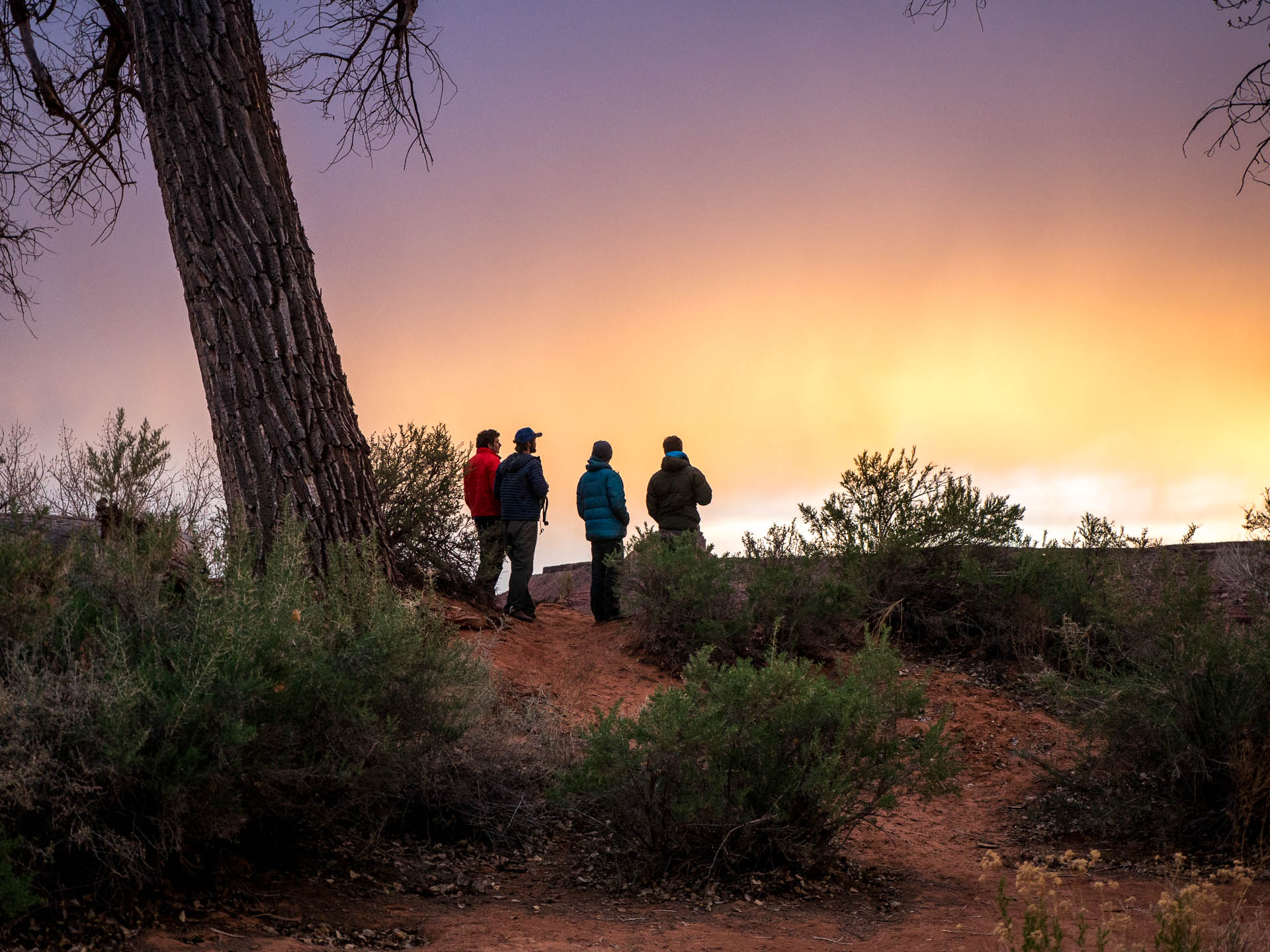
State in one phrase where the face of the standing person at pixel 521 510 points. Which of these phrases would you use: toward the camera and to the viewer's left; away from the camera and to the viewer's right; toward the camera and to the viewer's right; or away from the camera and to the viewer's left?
away from the camera and to the viewer's right

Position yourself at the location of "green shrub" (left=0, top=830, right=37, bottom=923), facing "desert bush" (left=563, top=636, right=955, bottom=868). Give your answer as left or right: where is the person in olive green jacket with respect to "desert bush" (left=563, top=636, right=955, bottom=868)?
left

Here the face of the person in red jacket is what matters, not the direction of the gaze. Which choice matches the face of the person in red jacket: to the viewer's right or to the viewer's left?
to the viewer's right

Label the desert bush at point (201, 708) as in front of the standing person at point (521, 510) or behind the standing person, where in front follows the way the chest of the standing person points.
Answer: behind

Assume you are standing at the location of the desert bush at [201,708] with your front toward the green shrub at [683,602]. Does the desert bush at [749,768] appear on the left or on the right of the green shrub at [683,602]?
right

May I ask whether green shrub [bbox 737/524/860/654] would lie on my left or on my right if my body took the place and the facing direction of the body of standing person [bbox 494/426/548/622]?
on my right

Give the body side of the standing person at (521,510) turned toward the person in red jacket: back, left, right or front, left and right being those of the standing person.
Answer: left

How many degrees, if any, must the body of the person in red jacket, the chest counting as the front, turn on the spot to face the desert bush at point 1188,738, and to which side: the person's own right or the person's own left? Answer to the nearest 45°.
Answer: approximately 90° to the person's own right

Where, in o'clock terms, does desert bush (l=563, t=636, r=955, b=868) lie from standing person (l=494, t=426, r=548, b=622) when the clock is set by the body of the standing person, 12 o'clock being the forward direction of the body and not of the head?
The desert bush is roughly at 4 o'clock from the standing person.

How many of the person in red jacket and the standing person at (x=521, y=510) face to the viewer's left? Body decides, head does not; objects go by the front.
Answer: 0

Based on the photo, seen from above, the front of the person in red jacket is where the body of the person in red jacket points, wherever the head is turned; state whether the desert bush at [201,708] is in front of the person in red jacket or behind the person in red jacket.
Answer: behind

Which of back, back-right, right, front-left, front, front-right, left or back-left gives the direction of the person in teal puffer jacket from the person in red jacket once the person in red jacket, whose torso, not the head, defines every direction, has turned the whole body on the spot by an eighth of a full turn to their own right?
front

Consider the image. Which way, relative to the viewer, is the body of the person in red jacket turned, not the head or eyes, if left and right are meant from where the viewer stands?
facing away from the viewer and to the right of the viewer
